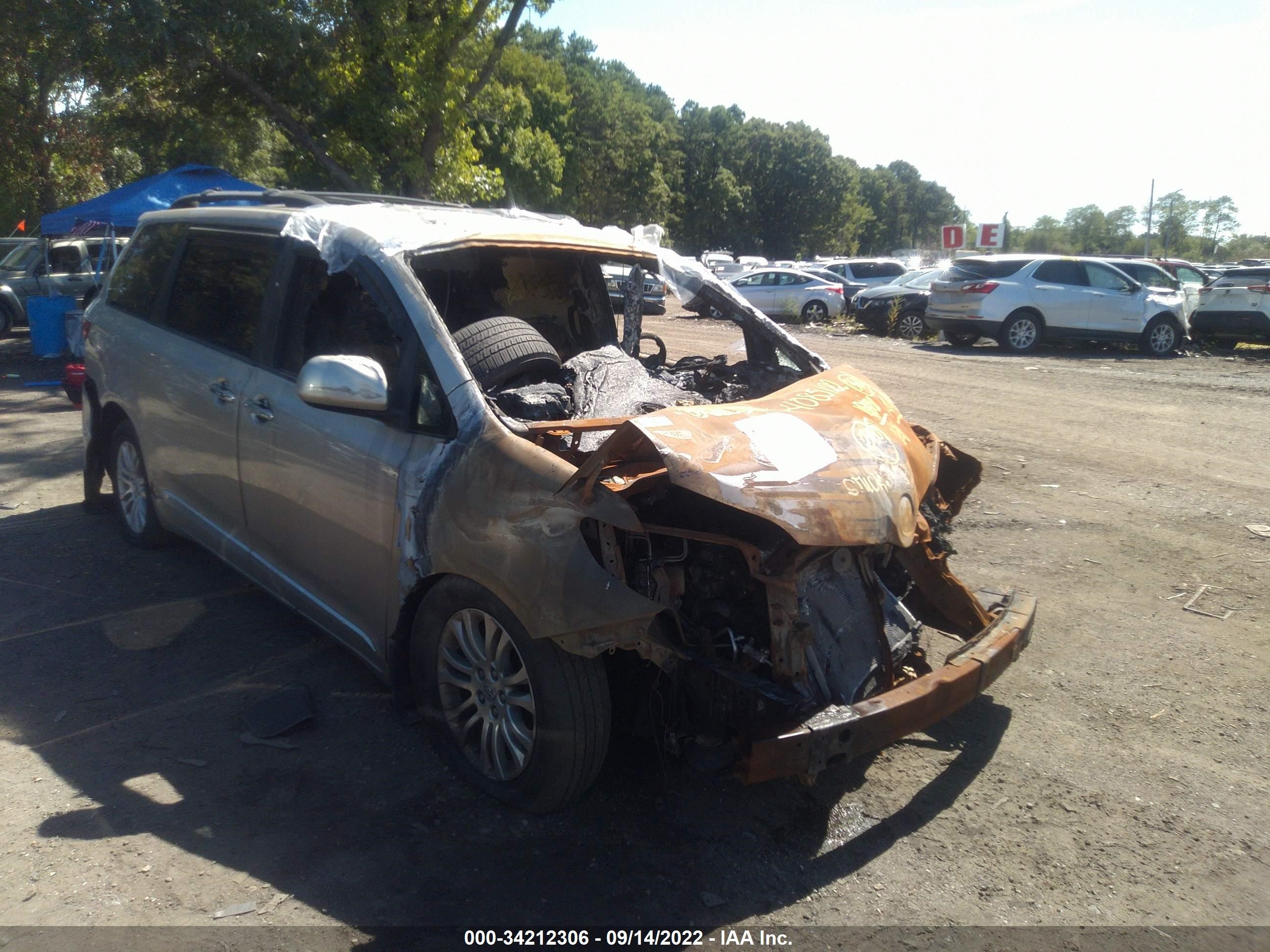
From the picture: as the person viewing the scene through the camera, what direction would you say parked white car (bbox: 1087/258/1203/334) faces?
facing to the right of the viewer

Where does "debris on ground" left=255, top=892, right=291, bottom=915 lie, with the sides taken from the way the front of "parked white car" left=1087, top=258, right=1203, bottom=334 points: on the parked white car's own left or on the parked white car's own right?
on the parked white car's own right

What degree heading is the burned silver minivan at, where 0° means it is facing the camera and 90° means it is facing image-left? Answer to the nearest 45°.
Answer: approximately 315°
